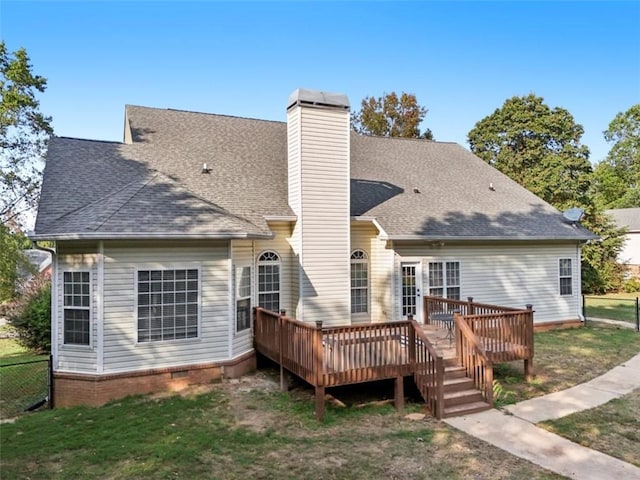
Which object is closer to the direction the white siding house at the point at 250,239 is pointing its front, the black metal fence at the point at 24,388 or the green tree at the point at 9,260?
the green tree

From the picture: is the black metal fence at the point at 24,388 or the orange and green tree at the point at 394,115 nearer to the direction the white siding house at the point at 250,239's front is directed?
the orange and green tree

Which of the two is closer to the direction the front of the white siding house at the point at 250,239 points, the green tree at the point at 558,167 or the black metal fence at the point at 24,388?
the green tree

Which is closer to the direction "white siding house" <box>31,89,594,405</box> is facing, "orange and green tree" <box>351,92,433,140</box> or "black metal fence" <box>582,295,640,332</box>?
the orange and green tree

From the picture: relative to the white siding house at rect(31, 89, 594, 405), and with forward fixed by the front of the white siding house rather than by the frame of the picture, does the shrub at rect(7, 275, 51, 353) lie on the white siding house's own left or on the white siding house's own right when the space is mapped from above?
on the white siding house's own left

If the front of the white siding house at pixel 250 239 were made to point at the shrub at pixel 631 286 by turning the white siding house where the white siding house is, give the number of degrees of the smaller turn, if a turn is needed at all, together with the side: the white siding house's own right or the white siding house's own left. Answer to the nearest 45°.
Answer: approximately 45° to the white siding house's own right

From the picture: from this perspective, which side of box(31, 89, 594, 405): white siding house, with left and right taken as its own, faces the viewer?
back

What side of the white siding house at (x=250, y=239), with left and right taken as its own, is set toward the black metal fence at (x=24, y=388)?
left

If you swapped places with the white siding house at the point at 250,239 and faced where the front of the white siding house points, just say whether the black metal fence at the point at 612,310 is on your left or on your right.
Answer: on your right

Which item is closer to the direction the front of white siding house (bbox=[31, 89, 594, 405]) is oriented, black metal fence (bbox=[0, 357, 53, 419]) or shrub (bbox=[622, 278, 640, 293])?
the shrub

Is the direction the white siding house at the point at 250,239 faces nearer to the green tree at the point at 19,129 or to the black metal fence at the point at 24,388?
the green tree
